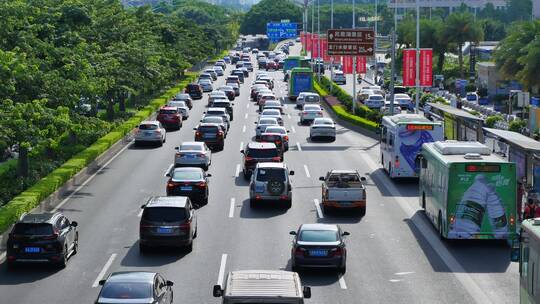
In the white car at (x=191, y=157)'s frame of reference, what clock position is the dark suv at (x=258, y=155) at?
The dark suv is roughly at 4 o'clock from the white car.

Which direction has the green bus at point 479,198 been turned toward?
away from the camera

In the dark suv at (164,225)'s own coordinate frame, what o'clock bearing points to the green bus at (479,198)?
The green bus is roughly at 3 o'clock from the dark suv.

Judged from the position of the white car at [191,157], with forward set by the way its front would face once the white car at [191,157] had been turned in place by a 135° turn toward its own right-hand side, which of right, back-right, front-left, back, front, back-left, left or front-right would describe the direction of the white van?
front-right

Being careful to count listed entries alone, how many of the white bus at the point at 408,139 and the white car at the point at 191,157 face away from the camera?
2

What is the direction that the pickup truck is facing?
away from the camera

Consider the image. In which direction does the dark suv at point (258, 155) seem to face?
away from the camera

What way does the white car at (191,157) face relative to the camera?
away from the camera

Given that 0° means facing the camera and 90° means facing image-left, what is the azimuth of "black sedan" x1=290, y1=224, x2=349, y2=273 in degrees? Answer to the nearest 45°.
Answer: approximately 180°

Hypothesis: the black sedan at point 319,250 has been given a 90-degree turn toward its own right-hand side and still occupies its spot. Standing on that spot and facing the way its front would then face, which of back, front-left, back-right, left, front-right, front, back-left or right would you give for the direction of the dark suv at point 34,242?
back

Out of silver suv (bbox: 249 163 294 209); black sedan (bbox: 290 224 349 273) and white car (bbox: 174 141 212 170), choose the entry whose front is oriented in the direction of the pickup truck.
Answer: the black sedan

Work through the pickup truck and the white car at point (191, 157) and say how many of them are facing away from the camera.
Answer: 2

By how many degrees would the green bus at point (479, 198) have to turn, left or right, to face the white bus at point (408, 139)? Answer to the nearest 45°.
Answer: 0° — it already faces it

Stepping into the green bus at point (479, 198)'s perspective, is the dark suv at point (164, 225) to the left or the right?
on its left

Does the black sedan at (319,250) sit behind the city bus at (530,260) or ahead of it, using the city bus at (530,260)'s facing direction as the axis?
ahead

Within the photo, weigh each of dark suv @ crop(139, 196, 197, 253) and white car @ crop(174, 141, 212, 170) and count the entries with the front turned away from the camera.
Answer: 2
